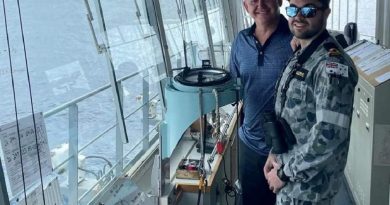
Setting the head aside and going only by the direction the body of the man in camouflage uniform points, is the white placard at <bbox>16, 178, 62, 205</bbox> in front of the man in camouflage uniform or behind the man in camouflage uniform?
in front

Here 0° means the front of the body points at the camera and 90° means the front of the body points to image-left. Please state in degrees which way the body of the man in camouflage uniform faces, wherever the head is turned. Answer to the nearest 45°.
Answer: approximately 45°

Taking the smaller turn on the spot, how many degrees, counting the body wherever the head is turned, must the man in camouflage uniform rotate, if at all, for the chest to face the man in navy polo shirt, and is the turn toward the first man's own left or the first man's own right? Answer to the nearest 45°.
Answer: approximately 90° to the first man's own right

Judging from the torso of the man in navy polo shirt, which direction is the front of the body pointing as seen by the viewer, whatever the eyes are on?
toward the camera

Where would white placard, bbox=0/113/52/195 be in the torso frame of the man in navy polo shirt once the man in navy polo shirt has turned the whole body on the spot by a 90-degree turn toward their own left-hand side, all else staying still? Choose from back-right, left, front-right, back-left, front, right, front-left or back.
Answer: back-right

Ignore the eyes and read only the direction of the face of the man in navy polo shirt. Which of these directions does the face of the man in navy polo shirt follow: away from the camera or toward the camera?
toward the camera

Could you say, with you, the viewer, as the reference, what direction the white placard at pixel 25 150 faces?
facing the viewer and to the right of the viewer

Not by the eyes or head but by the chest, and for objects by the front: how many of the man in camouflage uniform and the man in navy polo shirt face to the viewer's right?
0

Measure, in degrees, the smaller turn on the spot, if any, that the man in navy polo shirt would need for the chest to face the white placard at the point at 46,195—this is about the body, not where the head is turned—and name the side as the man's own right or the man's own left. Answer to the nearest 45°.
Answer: approximately 45° to the man's own right
